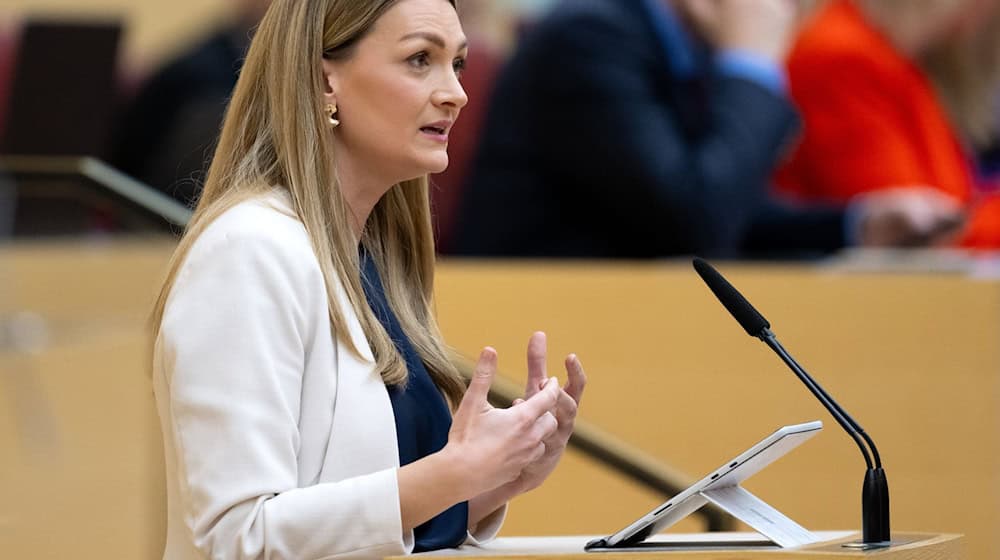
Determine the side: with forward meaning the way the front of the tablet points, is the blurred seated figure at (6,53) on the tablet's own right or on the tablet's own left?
on the tablet's own right

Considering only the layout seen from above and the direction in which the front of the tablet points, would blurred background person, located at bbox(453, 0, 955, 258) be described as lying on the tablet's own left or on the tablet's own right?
on the tablet's own right

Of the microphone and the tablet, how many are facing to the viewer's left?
2

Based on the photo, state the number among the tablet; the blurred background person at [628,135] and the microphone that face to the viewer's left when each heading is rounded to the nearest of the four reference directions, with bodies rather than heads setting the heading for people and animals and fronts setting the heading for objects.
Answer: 2

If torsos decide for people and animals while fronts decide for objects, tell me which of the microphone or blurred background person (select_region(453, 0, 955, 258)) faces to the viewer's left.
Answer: the microphone

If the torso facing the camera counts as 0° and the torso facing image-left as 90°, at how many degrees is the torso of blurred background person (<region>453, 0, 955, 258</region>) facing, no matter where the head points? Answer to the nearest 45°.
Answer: approximately 315°

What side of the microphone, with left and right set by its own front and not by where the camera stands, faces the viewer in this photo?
left

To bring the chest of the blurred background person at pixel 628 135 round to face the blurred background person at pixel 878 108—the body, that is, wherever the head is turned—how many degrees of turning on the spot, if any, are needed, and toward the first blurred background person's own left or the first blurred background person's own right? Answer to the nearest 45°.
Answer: approximately 90° to the first blurred background person's own left

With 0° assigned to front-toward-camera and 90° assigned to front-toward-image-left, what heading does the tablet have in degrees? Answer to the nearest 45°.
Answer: approximately 90°

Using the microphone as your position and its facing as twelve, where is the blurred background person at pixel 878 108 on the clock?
The blurred background person is roughly at 3 o'clock from the microphone.
